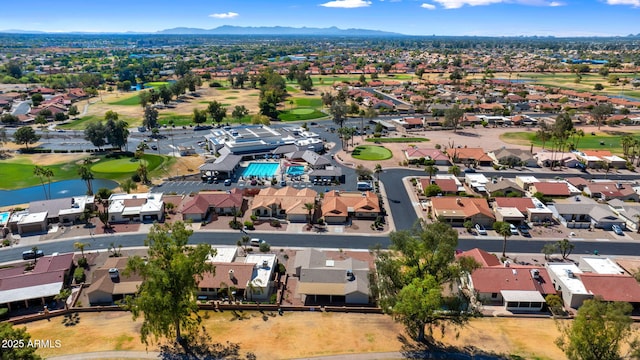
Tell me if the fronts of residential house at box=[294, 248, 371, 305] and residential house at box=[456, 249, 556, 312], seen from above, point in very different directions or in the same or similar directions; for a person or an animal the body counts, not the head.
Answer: same or similar directions

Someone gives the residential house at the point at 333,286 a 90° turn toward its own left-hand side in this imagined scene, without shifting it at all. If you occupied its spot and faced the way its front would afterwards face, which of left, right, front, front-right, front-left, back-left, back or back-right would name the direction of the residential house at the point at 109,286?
front

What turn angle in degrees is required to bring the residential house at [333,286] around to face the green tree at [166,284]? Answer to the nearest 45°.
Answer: approximately 135° to its left

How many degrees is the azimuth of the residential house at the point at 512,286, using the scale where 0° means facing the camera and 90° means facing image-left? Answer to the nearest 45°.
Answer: approximately 180°

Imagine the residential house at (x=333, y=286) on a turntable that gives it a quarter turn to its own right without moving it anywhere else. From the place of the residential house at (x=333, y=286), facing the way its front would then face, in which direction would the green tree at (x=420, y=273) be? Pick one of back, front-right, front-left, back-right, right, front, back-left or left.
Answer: front-right

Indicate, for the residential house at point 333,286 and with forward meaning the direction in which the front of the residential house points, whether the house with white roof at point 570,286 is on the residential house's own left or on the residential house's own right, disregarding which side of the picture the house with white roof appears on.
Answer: on the residential house's own right

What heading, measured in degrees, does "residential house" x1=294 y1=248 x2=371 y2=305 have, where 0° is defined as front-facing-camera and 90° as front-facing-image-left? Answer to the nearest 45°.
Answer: approximately 180°

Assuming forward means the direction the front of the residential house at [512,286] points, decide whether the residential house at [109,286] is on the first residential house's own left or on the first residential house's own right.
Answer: on the first residential house's own left

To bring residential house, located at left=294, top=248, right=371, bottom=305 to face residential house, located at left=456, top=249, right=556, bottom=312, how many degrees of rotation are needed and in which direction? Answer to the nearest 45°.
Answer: approximately 90° to its right

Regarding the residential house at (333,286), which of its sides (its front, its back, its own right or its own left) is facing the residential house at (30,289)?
left

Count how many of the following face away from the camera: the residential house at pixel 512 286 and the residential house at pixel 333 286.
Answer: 2
